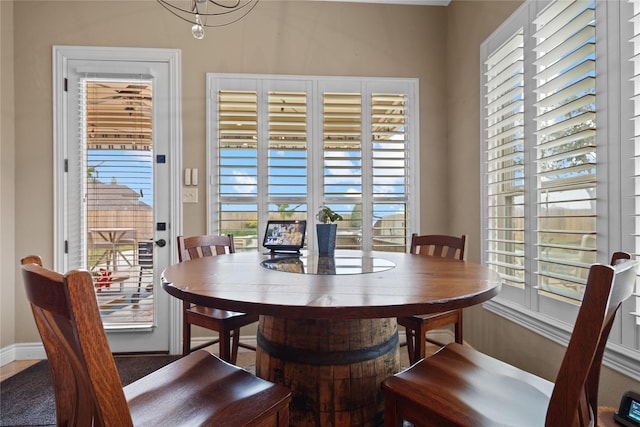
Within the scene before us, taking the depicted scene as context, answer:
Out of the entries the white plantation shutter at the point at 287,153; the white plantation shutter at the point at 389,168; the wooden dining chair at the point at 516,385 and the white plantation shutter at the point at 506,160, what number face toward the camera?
2

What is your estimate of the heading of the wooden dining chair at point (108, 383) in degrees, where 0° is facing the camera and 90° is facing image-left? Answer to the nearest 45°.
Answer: approximately 225°

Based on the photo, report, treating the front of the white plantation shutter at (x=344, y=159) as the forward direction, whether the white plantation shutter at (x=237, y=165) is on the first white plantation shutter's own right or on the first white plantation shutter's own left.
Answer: on the first white plantation shutter's own right

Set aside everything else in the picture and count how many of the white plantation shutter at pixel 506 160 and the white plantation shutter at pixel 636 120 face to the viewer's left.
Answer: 2

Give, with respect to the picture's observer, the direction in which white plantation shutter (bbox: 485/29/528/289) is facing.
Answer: facing to the left of the viewer

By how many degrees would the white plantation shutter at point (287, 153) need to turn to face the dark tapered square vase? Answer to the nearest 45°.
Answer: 0° — it already faces it

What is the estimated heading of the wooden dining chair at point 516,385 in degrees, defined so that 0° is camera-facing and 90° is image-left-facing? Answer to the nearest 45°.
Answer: approximately 135°

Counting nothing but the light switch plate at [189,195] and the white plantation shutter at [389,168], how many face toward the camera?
2

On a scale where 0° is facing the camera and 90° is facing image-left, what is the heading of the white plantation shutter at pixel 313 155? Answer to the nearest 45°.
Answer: approximately 0°
